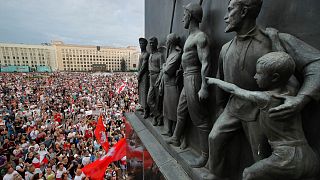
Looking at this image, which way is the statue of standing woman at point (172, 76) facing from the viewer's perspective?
to the viewer's left

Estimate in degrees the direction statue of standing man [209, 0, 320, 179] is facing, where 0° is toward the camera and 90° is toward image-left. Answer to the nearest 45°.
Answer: approximately 45°

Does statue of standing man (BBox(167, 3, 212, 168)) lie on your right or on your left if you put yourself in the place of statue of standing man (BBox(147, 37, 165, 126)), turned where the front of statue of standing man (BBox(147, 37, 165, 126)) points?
on your left

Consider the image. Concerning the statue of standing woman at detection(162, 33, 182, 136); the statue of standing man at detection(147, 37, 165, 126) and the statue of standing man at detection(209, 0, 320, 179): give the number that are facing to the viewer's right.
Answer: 0

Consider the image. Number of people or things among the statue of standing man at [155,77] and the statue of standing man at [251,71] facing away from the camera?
0

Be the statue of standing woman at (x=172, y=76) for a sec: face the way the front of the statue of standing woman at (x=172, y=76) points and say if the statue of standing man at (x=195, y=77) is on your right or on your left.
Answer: on your left

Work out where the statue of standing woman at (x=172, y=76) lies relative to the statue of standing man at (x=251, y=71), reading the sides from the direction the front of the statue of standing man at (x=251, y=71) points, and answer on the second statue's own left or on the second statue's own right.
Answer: on the second statue's own right

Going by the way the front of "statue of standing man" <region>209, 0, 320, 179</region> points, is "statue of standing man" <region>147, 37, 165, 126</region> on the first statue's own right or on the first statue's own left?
on the first statue's own right

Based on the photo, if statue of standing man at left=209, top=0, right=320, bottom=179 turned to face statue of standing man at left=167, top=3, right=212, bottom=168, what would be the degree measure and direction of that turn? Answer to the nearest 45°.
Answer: approximately 90° to its right

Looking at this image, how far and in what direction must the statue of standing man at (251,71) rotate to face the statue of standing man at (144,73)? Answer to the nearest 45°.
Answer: approximately 90° to its right
